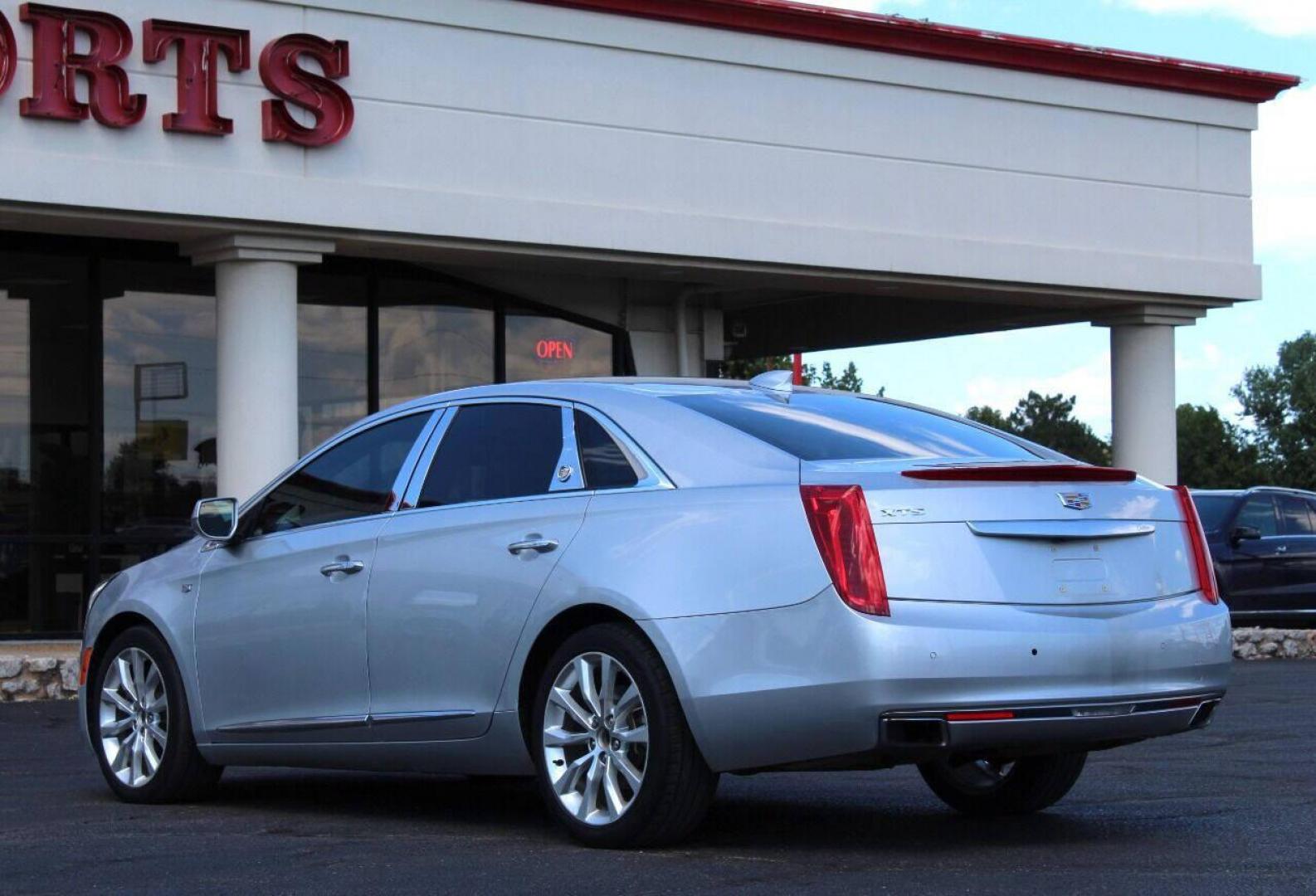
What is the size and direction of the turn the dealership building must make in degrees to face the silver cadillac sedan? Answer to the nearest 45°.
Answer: approximately 45° to its right

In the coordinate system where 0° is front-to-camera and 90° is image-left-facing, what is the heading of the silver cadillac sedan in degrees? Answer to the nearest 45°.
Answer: approximately 135°

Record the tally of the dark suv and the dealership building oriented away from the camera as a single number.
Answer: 0

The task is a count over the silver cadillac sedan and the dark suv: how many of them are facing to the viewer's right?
0

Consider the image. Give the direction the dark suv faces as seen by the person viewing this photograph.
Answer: facing the viewer and to the left of the viewer

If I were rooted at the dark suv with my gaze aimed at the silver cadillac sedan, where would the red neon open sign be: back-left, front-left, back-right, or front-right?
front-right

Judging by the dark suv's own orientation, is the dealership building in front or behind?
in front

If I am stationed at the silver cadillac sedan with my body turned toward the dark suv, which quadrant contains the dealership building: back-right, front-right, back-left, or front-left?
front-left

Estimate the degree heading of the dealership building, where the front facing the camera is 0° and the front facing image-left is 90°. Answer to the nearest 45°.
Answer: approximately 315°

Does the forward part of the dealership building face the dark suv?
no

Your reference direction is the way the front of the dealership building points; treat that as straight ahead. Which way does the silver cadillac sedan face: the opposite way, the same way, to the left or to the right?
the opposite way

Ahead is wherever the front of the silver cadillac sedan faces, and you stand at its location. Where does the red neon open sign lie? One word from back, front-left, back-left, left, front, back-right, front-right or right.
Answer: front-right

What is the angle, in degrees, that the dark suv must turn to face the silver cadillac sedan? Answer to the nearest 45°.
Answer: approximately 45° to its left
